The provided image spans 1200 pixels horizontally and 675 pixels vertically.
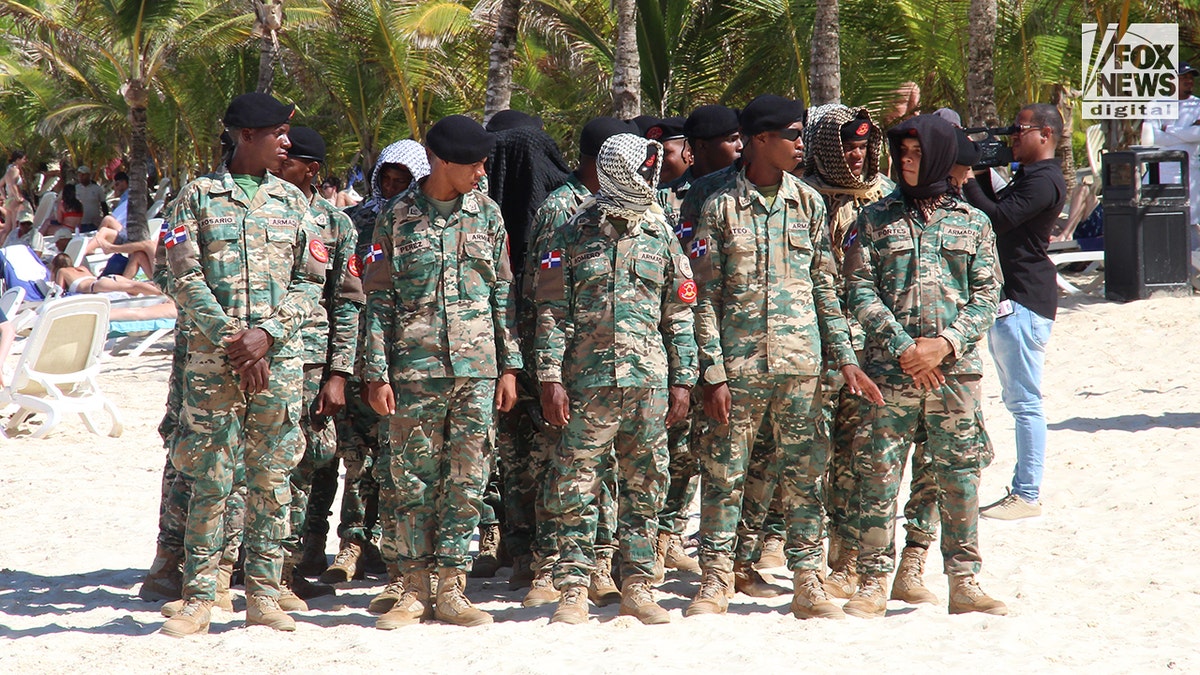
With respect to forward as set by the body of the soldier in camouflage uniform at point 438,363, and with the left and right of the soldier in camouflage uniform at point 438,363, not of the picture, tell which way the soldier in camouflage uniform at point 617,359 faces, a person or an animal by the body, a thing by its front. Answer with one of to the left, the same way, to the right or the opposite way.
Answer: the same way

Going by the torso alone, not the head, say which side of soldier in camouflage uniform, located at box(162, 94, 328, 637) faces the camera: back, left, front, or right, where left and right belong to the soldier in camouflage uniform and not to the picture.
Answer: front

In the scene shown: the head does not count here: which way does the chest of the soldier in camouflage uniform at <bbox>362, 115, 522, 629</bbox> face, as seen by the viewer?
toward the camera

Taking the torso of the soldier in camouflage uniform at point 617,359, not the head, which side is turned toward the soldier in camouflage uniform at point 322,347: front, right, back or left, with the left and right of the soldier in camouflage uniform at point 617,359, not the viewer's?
right

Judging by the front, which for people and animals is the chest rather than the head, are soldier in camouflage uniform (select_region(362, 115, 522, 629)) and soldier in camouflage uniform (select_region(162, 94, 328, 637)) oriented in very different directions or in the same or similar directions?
same or similar directions

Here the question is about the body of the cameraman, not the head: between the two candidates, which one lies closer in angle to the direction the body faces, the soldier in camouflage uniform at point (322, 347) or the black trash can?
the soldier in camouflage uniform

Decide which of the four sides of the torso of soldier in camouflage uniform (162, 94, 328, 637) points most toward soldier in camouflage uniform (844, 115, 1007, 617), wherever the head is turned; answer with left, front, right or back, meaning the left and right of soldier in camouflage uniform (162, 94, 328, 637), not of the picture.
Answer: left

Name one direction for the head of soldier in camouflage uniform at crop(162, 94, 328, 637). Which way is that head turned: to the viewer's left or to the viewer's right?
to the viewer's right

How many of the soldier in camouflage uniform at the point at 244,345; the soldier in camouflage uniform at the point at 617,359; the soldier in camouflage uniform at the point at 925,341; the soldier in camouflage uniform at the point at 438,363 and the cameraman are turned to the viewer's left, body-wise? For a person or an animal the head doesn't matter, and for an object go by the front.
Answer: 1

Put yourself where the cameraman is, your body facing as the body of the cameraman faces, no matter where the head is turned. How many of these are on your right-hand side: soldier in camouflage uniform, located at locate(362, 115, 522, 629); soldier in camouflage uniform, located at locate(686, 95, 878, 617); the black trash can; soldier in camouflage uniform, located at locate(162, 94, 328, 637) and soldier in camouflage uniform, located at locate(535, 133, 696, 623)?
1

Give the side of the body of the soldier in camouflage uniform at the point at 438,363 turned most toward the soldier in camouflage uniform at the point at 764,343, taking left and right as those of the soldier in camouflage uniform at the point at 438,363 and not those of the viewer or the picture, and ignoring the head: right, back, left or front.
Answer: left

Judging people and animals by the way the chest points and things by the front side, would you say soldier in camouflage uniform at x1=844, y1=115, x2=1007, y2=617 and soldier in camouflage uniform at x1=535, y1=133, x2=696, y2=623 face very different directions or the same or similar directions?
same or similar directions

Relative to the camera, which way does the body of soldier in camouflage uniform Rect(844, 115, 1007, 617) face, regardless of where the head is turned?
toward the camera

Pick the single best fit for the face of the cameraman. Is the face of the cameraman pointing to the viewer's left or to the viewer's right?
to the viewer's left

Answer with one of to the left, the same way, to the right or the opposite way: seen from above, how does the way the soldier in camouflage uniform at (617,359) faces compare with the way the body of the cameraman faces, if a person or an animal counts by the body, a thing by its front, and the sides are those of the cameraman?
to the left

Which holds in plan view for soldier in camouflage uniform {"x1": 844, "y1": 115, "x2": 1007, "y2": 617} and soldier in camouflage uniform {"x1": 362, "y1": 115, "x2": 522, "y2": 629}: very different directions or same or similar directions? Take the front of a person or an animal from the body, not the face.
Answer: same or similar directions

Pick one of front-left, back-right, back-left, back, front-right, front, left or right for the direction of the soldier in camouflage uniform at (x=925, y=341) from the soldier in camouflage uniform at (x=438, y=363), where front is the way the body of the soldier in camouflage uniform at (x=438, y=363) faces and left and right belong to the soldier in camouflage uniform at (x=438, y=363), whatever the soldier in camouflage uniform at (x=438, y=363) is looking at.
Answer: left
